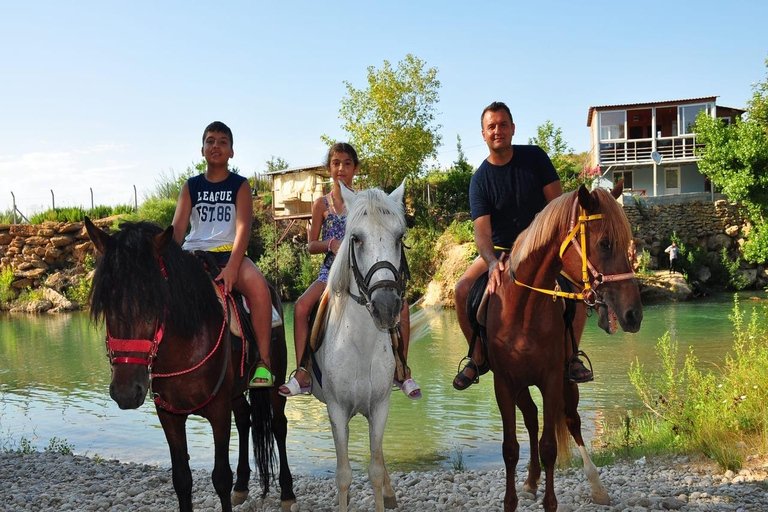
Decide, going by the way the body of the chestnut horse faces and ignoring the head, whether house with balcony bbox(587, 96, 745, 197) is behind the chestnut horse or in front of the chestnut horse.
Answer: behind

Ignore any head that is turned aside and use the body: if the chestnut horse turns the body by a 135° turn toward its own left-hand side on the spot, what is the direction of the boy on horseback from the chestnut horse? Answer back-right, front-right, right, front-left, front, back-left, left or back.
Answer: back-left

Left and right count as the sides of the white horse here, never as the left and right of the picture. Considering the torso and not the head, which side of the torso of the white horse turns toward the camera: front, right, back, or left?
front

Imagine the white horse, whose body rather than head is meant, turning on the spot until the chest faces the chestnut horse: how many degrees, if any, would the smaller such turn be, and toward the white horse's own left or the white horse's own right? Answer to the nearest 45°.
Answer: approximately 90° to the white horse's own left

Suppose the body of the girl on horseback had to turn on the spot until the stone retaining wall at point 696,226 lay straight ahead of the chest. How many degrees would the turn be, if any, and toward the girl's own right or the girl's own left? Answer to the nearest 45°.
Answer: approximately 135° to the girl's own left

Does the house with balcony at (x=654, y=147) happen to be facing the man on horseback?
yes

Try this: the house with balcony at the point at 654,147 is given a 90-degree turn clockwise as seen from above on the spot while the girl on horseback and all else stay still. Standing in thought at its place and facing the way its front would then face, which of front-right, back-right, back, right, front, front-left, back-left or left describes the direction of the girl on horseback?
left

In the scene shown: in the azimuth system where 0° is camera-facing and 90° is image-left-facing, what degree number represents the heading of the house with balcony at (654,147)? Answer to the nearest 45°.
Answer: approximately 0°

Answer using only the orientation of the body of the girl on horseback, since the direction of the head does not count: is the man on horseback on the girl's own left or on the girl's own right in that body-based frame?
on the girl's own left

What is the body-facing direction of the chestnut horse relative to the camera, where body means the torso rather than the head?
toward the camera
